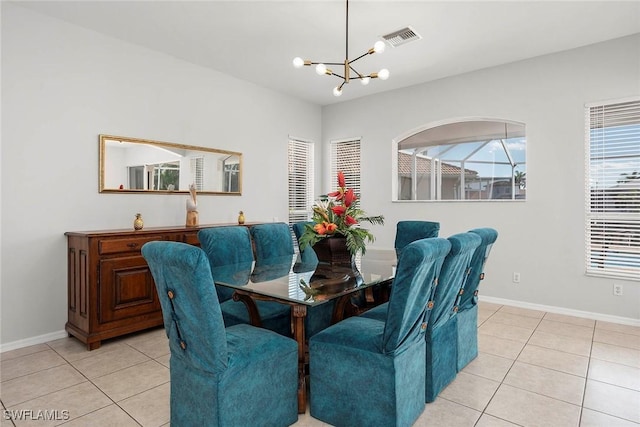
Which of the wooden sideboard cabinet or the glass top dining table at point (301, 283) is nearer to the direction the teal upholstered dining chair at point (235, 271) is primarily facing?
the glass top dining table

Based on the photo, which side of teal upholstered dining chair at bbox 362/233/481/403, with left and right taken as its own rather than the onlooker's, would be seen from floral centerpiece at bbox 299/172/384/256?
front

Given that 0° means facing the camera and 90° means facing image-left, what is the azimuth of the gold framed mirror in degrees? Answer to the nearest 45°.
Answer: approximately 315°

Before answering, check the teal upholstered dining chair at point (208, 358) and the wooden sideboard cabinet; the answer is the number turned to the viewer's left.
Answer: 0

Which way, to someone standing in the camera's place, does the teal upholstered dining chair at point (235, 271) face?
facing the viewer and to the right of the viewer

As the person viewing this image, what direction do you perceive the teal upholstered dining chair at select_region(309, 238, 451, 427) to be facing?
facing away from the viewer and to the left of the viewer

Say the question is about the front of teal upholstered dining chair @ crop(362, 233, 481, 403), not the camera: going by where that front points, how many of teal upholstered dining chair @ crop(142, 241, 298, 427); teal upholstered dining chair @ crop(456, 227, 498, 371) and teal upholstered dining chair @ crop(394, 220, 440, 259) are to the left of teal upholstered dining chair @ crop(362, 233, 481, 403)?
1

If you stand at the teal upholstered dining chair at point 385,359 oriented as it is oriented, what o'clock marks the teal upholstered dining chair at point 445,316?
the teal upholstered dining chair at point 445,316 is roughly at 3 o'clock from the teal upholstered dining chair at point 385,359.

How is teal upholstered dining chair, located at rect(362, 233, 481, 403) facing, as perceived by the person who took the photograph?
facing away from the viewer and to the left of the viewer

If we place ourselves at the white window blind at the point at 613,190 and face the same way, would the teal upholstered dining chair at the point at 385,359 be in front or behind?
in front

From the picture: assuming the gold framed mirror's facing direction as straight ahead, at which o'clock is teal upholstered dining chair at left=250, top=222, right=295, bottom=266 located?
The teal upholstered dining chair is roughly at 12 o'clock from the gold framed mirror.

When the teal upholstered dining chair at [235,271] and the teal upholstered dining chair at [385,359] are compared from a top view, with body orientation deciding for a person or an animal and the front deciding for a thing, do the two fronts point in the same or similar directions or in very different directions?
very different directions

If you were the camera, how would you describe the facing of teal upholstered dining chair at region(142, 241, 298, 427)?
facing away from the viewer and to the right of the viewer

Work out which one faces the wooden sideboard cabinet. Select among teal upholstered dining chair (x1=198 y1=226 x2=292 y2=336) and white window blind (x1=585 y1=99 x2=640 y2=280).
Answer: the white window blind

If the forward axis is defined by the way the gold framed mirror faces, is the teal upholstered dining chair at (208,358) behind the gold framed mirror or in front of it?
in front
